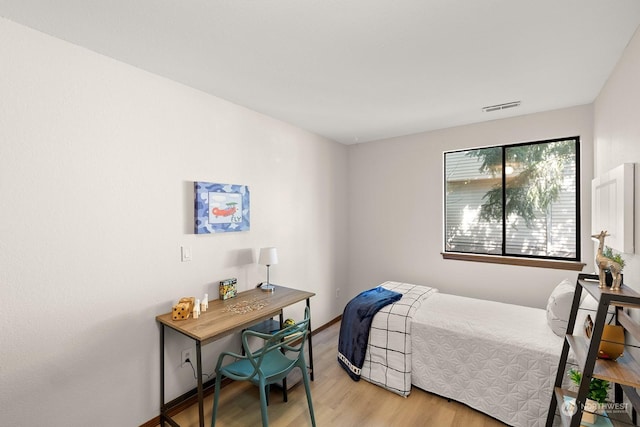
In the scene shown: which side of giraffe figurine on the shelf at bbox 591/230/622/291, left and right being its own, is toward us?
left

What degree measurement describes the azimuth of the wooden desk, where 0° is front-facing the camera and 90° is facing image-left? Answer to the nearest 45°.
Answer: approximately 315°

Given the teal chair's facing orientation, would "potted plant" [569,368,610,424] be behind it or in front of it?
behind

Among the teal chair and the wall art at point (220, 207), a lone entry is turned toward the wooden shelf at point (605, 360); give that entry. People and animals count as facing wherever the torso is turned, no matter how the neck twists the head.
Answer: the wall art

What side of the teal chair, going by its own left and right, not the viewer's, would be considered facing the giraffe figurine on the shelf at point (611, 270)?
back

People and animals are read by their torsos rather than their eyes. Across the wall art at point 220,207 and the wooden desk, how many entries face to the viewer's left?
0

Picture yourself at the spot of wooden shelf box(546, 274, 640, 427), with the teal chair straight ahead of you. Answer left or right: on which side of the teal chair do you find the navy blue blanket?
right

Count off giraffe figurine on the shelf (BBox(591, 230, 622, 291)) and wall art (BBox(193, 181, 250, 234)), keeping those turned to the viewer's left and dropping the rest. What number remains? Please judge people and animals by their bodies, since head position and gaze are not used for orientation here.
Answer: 1

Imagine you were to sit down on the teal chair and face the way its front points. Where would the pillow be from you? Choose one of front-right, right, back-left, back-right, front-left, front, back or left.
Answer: back-right

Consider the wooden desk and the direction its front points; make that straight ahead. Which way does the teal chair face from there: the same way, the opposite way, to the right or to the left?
the opposite way

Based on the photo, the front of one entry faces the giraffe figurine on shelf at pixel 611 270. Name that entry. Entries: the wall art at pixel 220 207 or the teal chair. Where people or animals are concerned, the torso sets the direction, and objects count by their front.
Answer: the wall art

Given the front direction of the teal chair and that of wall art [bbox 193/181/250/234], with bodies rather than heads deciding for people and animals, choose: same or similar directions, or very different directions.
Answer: very different directions

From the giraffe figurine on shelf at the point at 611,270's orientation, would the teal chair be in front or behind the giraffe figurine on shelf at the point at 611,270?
in front

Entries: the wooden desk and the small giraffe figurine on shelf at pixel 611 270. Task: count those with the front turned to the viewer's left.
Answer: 1

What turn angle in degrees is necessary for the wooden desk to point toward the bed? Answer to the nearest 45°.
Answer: approximately 45° to its left
